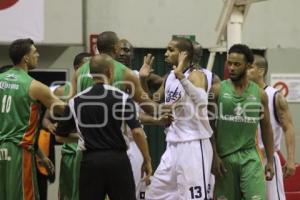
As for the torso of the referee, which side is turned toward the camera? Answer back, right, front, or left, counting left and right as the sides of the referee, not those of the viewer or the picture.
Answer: back

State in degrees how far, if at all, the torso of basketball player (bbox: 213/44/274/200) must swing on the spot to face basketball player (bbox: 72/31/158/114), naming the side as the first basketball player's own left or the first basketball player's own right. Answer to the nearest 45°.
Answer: approximately 90° to the first basketball player's own right

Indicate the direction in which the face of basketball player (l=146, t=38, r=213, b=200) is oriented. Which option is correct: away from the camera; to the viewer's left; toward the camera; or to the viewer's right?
to the viewer's left

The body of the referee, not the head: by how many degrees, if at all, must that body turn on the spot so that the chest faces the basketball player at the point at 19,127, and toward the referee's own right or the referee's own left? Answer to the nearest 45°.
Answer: approximately 45° to the referee's own left

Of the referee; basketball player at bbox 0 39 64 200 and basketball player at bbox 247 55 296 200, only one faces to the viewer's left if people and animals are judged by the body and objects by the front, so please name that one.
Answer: basketball player at bbox 247 55 296 200

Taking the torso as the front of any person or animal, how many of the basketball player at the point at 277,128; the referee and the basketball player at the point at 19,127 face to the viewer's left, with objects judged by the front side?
1

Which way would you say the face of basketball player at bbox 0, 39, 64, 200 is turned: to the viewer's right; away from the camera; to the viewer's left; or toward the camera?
to the viewer's right

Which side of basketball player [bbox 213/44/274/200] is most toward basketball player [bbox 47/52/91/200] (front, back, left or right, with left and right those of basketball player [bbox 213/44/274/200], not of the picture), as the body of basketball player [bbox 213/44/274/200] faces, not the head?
right

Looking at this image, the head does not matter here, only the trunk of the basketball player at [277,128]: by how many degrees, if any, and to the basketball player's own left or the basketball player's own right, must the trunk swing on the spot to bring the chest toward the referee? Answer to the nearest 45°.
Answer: approximately 45° to the basketball player's own left

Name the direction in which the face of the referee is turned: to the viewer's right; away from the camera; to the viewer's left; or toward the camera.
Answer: away from the camera

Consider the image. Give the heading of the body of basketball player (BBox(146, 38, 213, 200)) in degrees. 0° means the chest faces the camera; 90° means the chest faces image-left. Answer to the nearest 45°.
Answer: approximately 45°

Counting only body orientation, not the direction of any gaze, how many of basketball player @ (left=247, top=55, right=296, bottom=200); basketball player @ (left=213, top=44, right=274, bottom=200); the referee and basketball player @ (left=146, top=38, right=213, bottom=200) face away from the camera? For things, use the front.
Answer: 1

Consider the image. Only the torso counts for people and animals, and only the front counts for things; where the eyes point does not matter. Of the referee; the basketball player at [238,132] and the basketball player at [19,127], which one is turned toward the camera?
the basketball player at [238,132]

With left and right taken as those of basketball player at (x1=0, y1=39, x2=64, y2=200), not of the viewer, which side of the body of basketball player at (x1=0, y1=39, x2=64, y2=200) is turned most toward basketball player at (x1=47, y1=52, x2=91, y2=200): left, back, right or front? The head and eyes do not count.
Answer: front
